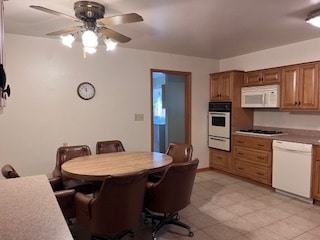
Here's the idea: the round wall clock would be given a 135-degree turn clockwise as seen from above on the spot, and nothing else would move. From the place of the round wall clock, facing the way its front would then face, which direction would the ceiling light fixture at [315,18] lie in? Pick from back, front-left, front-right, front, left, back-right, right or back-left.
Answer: back

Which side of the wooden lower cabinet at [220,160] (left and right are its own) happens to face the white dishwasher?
left

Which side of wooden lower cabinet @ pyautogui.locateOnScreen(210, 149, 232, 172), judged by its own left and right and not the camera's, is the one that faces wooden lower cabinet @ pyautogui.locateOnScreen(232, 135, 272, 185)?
left

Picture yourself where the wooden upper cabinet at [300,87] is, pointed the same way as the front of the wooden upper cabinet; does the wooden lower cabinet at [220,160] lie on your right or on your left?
on your right

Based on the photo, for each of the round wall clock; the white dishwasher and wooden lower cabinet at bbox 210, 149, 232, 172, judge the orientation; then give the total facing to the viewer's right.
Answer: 0

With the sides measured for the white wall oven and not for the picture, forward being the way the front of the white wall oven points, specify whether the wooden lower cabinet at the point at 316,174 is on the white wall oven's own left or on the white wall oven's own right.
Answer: on the white wall oven's own left

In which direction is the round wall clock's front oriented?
toward the camera

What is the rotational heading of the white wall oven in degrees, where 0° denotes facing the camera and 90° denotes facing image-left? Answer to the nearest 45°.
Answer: approximately 45°

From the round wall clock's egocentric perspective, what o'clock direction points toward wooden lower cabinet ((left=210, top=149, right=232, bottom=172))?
The wooden lower cabinet is roughly at 9 o'clock from the round wall clock.

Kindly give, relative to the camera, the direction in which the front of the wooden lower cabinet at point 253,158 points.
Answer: facing the viewer and to the left of the viewer

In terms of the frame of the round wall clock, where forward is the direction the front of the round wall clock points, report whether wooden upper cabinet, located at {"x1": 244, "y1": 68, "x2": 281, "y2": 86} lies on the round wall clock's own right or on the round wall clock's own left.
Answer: on the round wall clock's own left

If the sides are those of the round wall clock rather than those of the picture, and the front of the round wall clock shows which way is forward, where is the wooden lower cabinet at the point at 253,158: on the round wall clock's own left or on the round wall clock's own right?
on the round wall clock's own left

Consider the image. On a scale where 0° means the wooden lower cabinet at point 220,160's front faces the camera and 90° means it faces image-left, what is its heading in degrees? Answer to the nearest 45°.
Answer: approximately 45°

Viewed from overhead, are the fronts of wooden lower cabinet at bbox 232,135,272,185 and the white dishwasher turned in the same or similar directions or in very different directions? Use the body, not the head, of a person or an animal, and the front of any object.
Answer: same or similar directions

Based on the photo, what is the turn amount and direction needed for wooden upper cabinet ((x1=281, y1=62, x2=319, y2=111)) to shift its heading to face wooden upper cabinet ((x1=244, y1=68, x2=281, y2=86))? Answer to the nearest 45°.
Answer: approximately 90° to its right
